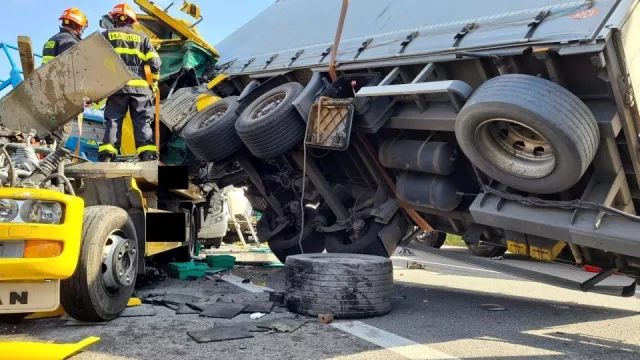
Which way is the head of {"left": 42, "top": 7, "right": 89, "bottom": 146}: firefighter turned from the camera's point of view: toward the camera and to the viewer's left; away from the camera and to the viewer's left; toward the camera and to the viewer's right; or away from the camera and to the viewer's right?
away from the camera and to the viewer's right

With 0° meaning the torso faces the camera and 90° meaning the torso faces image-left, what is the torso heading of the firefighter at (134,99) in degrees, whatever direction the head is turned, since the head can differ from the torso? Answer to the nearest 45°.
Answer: approximately 180°

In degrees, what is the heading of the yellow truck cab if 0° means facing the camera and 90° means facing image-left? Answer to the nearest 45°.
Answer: approximately 45°

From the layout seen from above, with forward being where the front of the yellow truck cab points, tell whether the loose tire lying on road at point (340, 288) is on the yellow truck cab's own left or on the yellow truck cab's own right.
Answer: on the yellow truck cab's own left

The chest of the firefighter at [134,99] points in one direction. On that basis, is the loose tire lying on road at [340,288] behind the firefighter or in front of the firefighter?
behind
